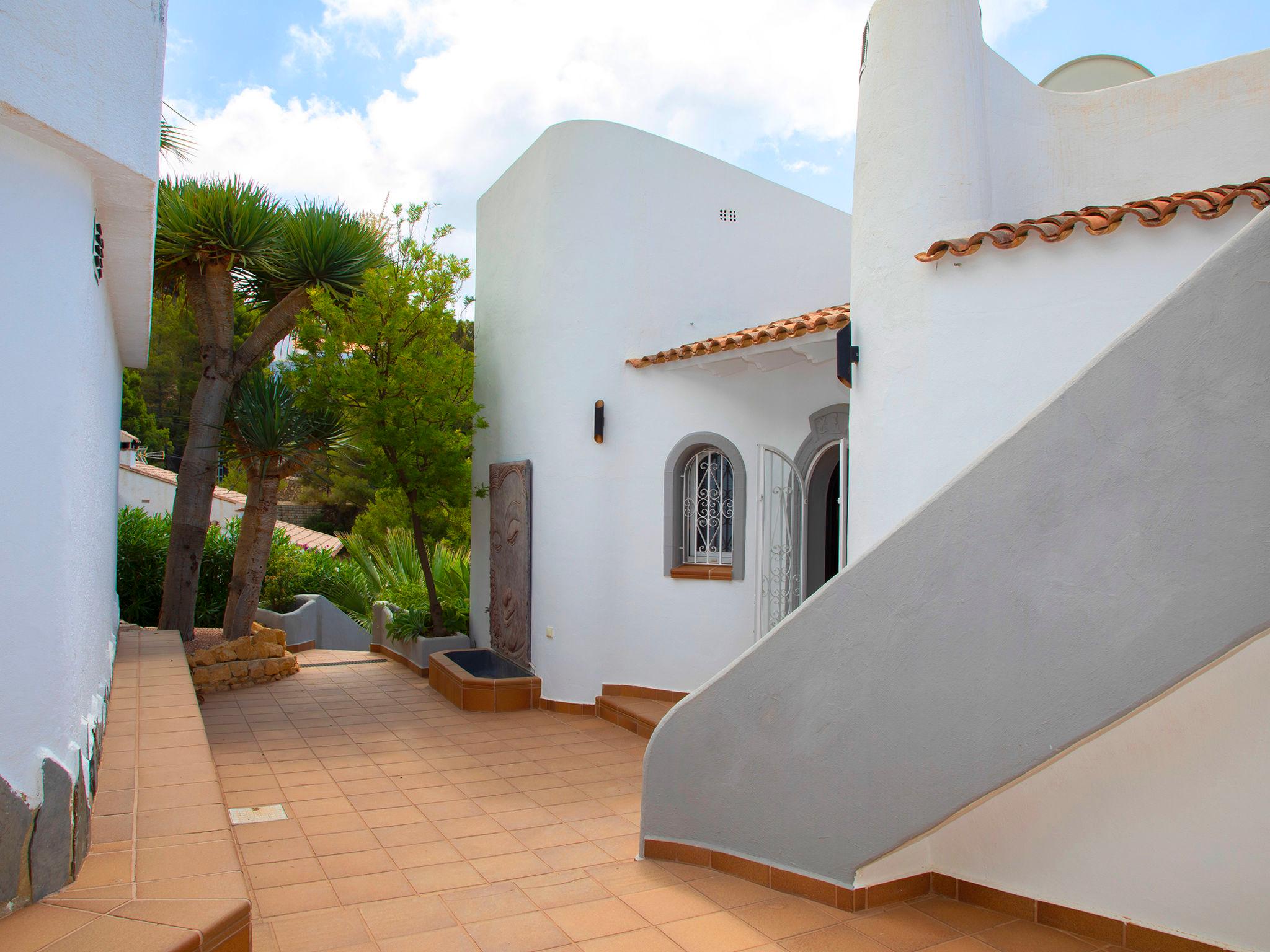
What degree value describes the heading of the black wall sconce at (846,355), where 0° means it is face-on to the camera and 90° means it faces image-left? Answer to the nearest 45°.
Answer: approximately 90°

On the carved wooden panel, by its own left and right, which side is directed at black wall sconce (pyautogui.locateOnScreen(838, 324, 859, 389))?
left

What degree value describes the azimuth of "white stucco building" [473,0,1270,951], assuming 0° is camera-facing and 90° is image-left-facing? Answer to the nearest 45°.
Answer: approximately 45°

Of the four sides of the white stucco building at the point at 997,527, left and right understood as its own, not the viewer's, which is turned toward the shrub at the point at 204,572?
right

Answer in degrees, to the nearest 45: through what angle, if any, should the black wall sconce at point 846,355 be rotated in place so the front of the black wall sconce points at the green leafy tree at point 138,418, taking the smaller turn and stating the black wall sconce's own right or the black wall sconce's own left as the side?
approximately 45° to the black wall sconce's own right

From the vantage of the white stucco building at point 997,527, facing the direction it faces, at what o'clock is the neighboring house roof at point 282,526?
The neighboring house roof is roughly at 3 o'clock from the white stucco building.

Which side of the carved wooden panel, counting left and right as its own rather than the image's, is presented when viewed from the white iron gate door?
left
